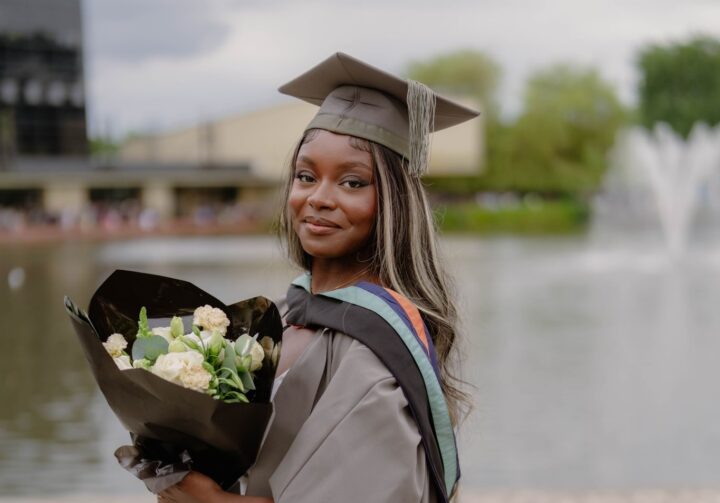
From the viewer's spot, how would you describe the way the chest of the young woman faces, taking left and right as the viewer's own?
facing the viewer and to the left of the viewer
